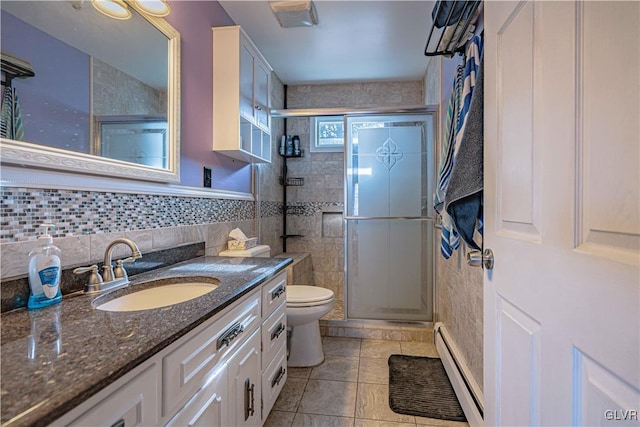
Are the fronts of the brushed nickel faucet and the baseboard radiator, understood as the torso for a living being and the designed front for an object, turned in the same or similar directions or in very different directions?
very different directions

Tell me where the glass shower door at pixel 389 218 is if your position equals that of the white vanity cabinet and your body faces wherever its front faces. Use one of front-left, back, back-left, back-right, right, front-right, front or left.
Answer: left

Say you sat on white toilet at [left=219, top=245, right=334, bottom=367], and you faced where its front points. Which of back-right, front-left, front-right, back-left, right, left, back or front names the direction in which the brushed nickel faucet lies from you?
back-right

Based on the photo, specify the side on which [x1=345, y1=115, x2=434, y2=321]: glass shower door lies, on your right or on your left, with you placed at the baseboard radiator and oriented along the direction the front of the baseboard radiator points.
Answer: on your right

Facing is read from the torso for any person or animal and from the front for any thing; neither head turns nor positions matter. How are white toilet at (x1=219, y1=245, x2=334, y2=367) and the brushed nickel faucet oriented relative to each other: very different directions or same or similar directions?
same or similar directions

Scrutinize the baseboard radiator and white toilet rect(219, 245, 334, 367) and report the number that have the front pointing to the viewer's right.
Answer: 1

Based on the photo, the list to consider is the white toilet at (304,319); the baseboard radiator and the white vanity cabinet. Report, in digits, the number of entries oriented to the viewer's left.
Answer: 1

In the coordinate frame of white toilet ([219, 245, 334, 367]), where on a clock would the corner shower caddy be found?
The corner shower caddy is roughly at 9 o'clock from the white toilet.

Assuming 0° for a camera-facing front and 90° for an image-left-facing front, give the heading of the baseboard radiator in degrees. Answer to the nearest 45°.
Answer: approximately 90°

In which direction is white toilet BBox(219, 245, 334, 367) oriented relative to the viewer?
to the viewer's right

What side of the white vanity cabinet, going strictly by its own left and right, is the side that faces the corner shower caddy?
left

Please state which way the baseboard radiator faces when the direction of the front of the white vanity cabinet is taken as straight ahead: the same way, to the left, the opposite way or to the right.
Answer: the opposite way
